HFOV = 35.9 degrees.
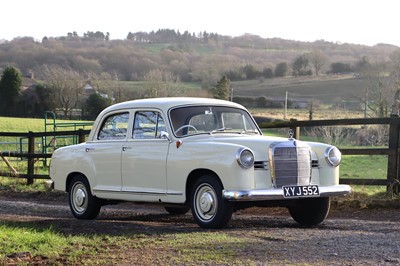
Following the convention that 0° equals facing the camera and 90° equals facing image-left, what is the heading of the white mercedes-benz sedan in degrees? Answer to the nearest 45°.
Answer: approximately 315°
